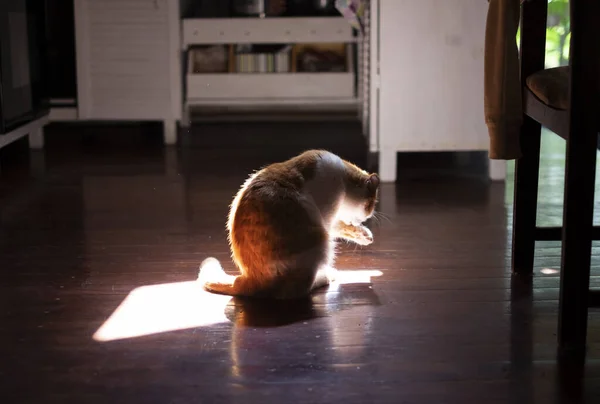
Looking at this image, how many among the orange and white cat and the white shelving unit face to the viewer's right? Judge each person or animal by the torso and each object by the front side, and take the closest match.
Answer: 1

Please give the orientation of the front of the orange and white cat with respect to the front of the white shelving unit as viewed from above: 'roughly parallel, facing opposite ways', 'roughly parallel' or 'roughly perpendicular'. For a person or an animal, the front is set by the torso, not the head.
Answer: roughly perpendicular

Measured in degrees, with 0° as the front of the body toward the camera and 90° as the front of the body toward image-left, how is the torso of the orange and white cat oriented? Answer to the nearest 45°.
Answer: approximately 270°

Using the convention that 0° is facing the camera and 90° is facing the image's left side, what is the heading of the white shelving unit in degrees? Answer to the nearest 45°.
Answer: approximately 0°

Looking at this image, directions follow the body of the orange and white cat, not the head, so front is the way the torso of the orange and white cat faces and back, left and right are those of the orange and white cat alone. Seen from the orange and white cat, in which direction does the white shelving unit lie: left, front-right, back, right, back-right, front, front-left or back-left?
left

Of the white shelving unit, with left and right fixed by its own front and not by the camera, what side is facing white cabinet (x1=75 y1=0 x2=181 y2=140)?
right

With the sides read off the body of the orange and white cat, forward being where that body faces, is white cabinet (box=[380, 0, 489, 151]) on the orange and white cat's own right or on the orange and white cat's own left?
on the orange and white cat's own left

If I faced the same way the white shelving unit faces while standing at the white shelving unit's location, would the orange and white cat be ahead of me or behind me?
ahead
